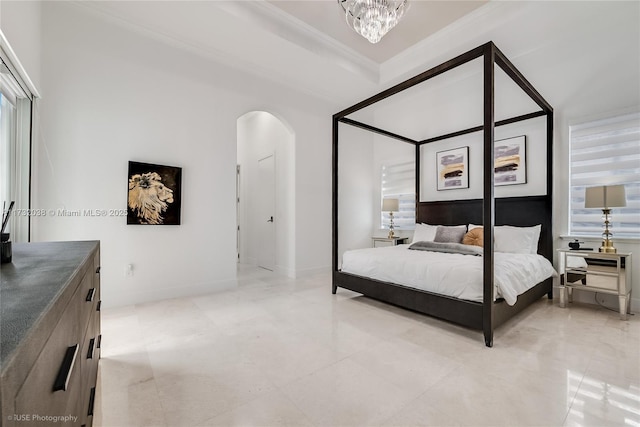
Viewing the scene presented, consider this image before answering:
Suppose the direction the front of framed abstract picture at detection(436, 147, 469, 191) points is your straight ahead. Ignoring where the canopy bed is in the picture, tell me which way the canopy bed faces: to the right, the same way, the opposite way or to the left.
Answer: the same way

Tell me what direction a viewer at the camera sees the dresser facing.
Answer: facing to the right of the viewer

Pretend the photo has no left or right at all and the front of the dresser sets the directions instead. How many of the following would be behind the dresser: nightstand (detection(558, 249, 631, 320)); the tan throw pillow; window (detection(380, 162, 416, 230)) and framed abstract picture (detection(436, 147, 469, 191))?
0

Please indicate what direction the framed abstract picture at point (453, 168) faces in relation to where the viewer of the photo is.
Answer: facing the viewer and to the left of the viewer

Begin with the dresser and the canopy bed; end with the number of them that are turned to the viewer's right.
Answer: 1

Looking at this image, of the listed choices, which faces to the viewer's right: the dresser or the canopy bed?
the dresser

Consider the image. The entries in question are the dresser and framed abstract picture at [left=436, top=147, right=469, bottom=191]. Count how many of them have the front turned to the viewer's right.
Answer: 1

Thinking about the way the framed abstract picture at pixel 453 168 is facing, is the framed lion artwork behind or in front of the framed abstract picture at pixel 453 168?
in front

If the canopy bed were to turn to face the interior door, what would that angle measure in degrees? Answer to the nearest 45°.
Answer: approximately 45° to its right

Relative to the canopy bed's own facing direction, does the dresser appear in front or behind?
in front

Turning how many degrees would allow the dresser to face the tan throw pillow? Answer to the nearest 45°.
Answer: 0° — it already faces it

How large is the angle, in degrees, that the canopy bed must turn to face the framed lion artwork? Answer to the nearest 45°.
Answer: approximately 45° to its right
